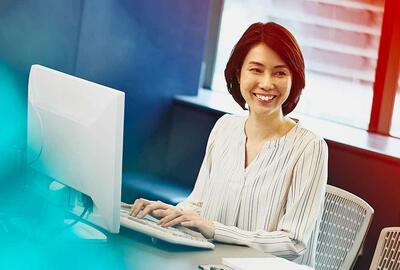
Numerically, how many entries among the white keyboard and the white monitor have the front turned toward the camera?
0

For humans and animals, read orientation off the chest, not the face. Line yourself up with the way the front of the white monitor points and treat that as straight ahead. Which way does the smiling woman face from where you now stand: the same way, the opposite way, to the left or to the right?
the opposite way

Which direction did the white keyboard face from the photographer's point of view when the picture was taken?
facing away from the viewer and to the right of the viewer

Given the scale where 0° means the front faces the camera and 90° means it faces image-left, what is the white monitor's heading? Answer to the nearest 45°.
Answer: approximately 225°

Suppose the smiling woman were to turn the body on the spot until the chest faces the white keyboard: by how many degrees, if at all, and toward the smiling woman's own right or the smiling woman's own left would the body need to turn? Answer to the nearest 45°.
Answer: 0° — they already face it

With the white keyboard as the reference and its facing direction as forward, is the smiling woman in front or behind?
in front

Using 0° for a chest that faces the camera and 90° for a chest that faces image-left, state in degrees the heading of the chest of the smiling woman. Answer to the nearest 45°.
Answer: approximately 45°
